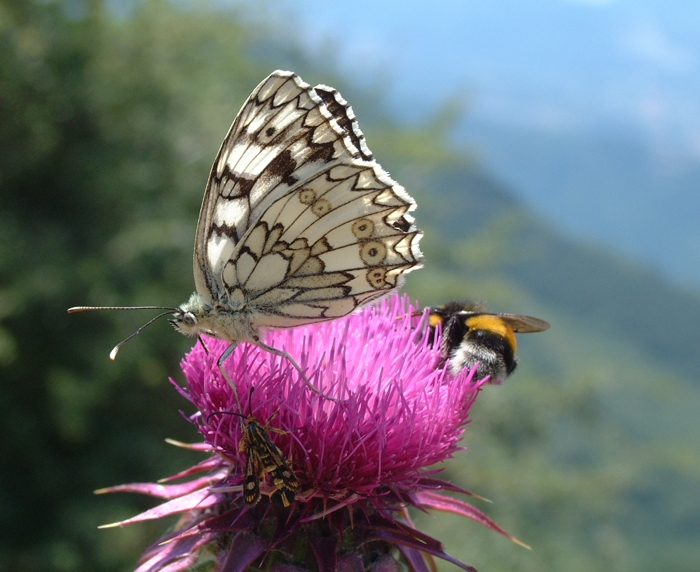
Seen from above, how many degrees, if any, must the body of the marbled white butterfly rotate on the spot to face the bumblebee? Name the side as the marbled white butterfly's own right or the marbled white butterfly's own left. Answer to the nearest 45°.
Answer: approximately 180°

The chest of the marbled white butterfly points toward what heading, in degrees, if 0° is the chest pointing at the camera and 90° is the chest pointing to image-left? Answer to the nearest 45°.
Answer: approximately 90°
